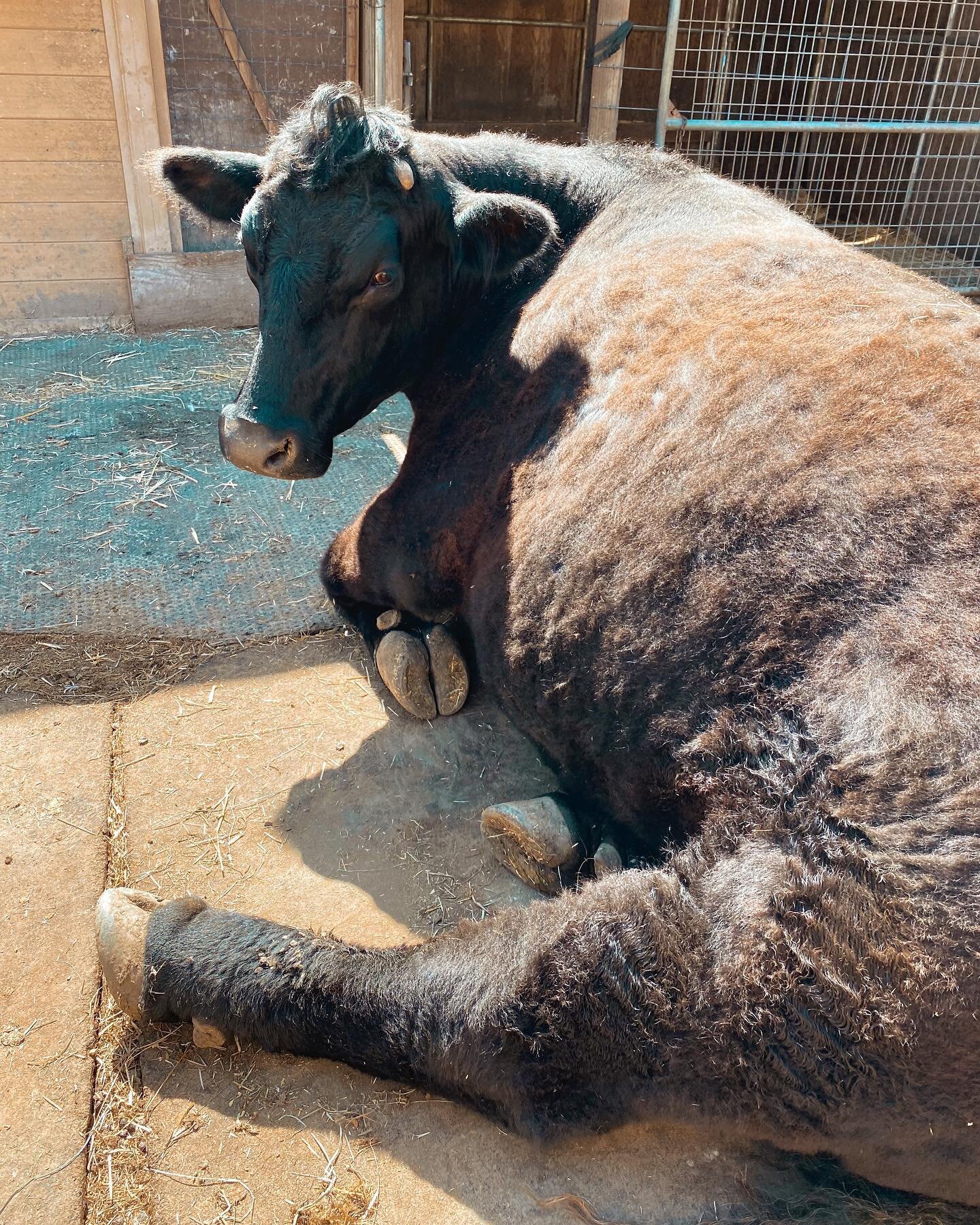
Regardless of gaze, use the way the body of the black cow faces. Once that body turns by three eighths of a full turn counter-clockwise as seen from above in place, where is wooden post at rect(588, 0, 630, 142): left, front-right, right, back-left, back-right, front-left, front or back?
back

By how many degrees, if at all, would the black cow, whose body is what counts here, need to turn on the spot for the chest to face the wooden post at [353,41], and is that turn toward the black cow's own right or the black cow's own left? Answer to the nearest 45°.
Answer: approximately 45° to the black cow's own right

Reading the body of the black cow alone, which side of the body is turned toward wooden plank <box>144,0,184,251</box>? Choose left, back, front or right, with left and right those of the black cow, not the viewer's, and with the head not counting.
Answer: front

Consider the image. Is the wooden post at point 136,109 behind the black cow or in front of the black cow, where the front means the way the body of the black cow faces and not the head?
in front

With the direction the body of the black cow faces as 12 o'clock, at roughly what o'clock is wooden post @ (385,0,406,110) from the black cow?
The wooden post is roughly at 1 o'clock from the black cow.

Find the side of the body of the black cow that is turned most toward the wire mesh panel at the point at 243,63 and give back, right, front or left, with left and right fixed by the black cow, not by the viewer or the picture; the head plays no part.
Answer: front

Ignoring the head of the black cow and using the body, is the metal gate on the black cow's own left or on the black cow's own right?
on the black cow's own right

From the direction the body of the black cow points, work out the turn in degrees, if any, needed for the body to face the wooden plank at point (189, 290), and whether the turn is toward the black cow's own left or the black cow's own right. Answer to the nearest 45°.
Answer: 0° — it already faces it

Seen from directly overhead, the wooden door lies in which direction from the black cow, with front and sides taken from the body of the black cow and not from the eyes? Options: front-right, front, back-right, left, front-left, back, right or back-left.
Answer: front-right

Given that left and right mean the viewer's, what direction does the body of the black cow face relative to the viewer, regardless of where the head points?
facing away from the viewer and to the left of the viewer

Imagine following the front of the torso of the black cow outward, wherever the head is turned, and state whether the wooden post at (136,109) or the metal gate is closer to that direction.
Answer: the wooden post

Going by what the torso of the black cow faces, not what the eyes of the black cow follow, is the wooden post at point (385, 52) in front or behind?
in front
